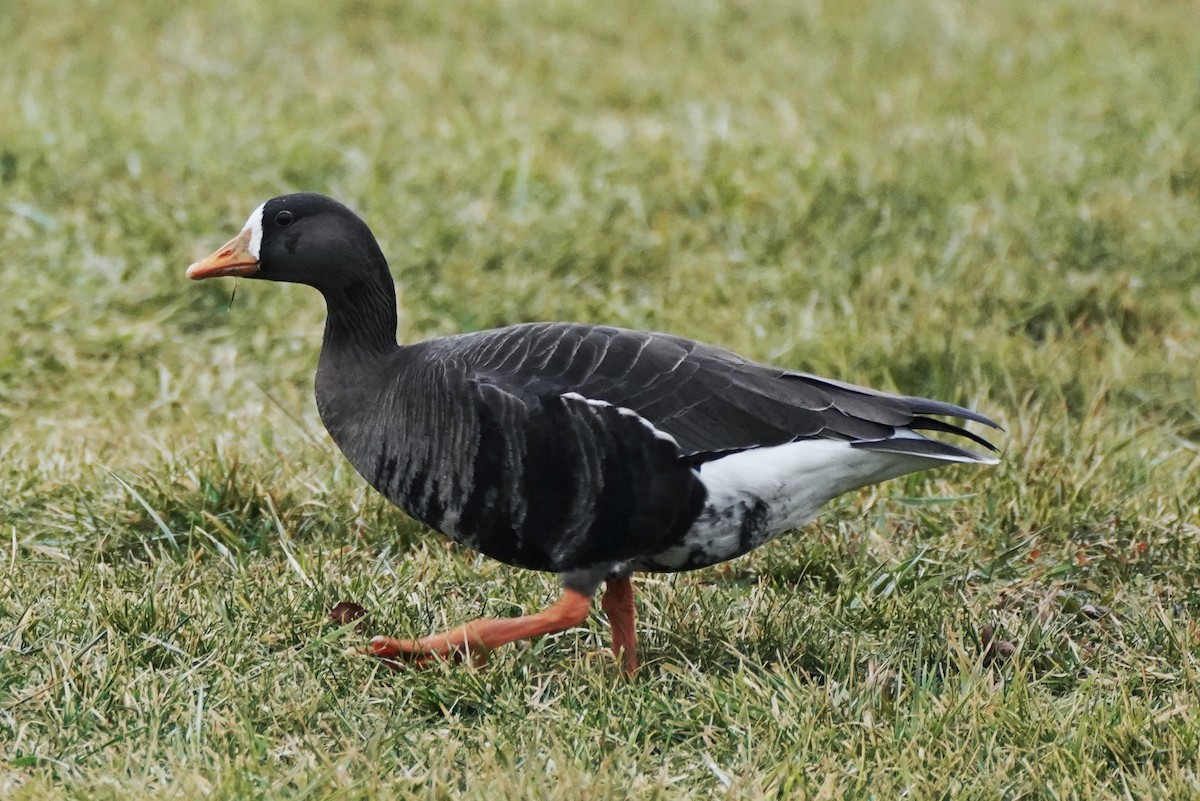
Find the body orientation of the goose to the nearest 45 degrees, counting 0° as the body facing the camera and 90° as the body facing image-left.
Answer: approximately 90°
